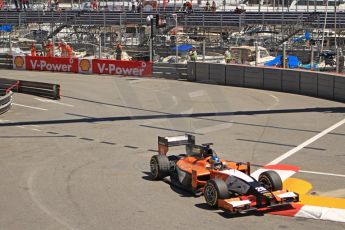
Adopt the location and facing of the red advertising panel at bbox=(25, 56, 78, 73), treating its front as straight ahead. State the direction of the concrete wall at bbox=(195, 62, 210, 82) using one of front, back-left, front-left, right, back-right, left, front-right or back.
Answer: front-left

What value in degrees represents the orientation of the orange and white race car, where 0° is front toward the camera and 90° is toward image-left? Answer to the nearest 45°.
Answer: approximately 315°

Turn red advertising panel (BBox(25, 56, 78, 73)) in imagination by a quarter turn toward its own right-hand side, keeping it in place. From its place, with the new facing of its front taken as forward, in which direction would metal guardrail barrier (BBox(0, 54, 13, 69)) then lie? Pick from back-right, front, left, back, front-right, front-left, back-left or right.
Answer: front-right

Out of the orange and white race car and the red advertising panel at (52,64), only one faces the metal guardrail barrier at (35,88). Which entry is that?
the red advertising panel

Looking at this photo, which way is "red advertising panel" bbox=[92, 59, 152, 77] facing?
toward the camera

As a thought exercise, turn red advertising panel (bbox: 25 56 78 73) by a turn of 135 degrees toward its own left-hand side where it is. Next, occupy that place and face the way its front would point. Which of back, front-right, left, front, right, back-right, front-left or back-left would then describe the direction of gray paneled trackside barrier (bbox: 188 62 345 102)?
right

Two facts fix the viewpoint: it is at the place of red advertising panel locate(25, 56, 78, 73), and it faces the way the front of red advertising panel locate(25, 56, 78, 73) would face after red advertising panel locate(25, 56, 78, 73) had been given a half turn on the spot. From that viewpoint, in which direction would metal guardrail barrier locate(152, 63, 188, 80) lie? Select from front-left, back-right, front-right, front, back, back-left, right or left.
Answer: back-right

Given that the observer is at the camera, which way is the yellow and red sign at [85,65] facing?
facing the viewer

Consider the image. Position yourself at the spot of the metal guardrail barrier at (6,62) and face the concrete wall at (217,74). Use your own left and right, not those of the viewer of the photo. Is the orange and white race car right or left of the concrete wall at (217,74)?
right

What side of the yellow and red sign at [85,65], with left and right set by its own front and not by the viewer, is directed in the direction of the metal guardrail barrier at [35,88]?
front

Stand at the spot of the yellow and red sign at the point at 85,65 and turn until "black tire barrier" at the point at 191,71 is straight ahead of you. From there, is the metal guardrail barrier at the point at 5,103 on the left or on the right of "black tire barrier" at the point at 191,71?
right

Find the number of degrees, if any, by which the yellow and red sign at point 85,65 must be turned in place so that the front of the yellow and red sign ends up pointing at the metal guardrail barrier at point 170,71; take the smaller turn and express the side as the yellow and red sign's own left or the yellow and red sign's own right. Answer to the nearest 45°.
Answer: approximately 45° to the yellow and red sign's own left

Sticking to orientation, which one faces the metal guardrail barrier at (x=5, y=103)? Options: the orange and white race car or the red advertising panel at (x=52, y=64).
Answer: the red advertising panel

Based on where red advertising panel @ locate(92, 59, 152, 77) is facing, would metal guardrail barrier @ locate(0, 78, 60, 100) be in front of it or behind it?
in front

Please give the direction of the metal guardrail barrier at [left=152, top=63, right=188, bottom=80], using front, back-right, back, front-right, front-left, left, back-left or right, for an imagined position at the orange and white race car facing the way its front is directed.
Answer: back-left

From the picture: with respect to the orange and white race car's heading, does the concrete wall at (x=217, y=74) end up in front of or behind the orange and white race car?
behind

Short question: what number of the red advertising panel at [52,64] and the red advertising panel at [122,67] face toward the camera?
2

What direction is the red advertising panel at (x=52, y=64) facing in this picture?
toward the camera
